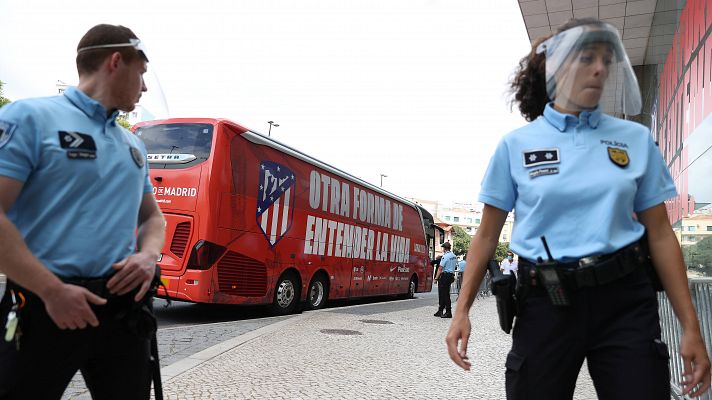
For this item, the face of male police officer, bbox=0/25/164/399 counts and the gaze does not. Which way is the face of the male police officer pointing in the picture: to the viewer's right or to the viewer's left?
to the viewer's right

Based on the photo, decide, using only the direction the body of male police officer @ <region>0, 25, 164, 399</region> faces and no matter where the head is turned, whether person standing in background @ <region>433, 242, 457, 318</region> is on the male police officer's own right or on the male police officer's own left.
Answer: on the male police officer's own left

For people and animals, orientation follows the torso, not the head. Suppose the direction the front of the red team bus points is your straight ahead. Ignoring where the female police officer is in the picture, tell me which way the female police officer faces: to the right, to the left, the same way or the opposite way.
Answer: the opposite way

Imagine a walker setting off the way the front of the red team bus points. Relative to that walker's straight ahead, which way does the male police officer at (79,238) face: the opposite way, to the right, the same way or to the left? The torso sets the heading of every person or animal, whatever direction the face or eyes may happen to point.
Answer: to the right

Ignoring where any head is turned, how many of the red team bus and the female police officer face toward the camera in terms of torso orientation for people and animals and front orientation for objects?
1

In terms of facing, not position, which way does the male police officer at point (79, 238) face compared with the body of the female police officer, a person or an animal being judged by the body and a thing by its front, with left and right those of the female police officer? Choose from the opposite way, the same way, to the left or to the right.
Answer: to the left

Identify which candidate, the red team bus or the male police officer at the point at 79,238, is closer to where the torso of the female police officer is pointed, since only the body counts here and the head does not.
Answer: the male police officer

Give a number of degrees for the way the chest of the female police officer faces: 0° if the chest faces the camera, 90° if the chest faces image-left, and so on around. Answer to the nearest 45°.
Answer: approximately 0°

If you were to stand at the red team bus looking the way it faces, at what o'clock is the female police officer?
The female police officer is roughly at 4 o'clock from the red team bus.

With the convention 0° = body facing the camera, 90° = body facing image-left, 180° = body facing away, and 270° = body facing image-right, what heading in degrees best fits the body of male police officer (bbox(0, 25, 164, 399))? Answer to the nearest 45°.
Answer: approximately 315°
